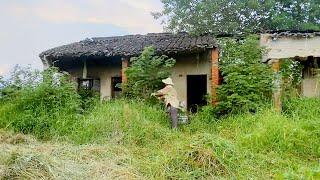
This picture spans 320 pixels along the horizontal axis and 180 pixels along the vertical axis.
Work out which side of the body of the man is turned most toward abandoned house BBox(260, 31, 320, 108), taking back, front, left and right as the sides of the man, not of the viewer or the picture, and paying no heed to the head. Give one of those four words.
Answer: back

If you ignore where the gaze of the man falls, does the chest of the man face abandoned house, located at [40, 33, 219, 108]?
no

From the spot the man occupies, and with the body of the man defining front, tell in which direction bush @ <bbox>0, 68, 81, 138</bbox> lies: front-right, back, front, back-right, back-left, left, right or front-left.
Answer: front

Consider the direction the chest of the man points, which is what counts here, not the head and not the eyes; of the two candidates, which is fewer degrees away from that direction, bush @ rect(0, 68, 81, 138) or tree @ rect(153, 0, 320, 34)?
the bush

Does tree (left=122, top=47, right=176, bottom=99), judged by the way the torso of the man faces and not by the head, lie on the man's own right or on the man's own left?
on the man's own right

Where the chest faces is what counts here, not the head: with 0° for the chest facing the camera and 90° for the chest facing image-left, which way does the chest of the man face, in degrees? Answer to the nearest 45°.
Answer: approximately 90°

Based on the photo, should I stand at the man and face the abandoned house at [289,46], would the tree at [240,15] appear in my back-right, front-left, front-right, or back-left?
front-left
